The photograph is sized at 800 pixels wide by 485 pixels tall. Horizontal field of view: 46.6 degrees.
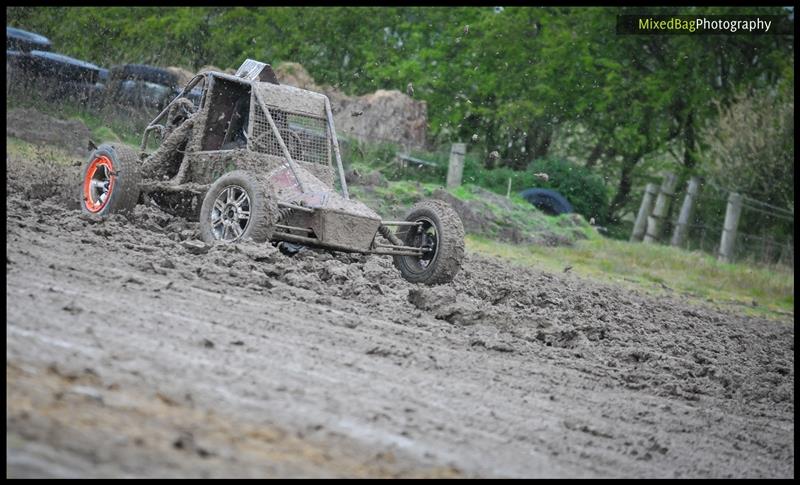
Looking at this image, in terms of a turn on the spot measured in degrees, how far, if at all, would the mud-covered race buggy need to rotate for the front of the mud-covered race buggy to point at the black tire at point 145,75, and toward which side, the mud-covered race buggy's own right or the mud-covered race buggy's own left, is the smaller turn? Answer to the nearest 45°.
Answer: approximately 135° to the mud-covered race buggy's own left

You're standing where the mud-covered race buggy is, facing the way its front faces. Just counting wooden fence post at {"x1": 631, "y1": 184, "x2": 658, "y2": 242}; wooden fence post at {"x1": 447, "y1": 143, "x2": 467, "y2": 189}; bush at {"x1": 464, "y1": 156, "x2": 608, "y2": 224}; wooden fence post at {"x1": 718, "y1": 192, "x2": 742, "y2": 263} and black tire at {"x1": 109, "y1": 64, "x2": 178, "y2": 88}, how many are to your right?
0

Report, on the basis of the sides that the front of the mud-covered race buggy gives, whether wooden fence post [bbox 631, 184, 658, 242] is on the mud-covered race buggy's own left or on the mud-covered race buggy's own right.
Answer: on the mud-covered race buggy's own left

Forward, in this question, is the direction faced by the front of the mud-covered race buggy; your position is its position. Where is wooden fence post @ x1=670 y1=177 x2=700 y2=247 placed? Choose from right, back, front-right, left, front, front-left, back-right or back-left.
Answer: left

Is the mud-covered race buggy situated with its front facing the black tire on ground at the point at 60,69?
no

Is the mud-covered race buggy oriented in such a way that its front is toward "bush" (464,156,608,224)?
no

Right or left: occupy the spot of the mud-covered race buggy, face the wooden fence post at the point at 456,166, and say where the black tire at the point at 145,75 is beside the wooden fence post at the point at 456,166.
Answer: left

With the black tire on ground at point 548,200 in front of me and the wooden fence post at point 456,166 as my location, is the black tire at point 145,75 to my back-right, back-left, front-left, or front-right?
back-left

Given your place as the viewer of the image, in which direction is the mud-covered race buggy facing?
facing the viewer and to the right of the viewer

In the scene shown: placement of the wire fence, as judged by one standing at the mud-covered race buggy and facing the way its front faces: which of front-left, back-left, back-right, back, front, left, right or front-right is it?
left

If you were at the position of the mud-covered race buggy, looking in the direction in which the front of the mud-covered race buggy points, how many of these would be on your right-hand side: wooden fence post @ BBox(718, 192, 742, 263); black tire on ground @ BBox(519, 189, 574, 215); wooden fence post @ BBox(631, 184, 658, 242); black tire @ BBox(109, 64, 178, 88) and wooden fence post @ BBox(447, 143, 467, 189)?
0

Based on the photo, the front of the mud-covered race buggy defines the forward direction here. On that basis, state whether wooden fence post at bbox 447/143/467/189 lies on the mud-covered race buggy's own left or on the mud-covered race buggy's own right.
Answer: on the mud-covered race buggy's own left

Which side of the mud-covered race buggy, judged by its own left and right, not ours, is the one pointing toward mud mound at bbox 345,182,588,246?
left

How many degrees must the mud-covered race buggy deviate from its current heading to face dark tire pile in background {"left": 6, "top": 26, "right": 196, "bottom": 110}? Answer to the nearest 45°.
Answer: approximately 135° to its left

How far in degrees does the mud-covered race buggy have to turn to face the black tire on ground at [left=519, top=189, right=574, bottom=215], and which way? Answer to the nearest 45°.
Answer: approximately 90° to its left

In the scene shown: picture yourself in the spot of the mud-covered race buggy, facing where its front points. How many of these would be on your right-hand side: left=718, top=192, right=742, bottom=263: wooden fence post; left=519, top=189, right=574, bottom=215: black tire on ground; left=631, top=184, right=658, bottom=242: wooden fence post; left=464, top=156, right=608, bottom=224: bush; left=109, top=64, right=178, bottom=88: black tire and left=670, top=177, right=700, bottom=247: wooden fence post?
0

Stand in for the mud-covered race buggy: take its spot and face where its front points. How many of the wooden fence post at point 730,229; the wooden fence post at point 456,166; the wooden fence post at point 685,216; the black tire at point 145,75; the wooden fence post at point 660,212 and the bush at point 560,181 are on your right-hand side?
0

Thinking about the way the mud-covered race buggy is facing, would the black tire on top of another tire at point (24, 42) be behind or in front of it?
behind
